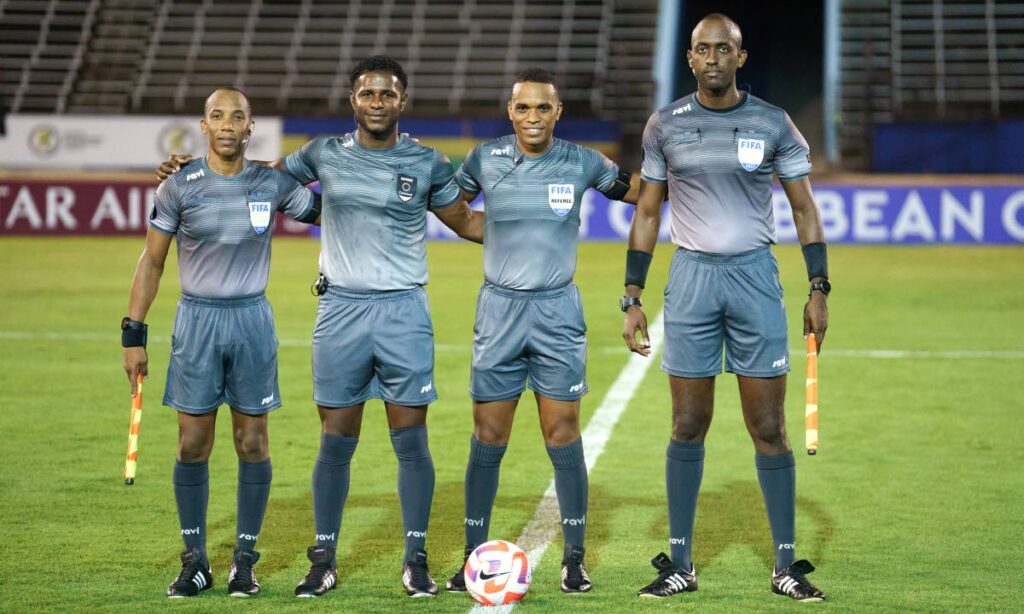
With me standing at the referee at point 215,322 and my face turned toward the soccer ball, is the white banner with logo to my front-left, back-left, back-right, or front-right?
back-left

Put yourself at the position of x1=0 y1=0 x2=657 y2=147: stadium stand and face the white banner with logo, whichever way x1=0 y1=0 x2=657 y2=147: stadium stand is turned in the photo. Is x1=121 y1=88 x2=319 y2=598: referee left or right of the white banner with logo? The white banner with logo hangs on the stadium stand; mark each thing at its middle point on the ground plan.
left

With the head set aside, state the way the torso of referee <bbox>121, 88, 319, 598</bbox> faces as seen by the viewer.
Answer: toward the camera

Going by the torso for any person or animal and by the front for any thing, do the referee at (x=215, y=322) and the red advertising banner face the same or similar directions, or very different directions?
same or similar directions

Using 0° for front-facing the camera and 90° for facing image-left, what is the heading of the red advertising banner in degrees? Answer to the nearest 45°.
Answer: approximately 0°

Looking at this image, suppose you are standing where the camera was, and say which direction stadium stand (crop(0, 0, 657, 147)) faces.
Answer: facing the viewer

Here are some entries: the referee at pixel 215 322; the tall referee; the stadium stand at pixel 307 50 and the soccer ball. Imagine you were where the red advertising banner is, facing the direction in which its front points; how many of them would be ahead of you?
3

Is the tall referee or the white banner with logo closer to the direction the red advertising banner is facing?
the tall referee

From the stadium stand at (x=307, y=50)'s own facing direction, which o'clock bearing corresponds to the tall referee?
The tall referee is roughly at 12 o'clock from the stadium stand.

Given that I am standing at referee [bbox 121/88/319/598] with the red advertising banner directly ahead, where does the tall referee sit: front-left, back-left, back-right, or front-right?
back-right

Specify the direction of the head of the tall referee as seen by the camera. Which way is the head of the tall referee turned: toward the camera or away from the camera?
toward the camera

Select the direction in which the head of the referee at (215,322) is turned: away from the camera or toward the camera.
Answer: toward the camera

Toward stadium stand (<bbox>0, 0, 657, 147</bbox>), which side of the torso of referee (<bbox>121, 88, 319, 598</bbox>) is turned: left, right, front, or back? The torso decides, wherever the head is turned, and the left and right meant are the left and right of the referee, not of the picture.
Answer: back

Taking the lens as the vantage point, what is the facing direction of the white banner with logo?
facing the viewer

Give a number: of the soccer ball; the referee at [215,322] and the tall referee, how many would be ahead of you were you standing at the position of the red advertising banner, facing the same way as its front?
3
